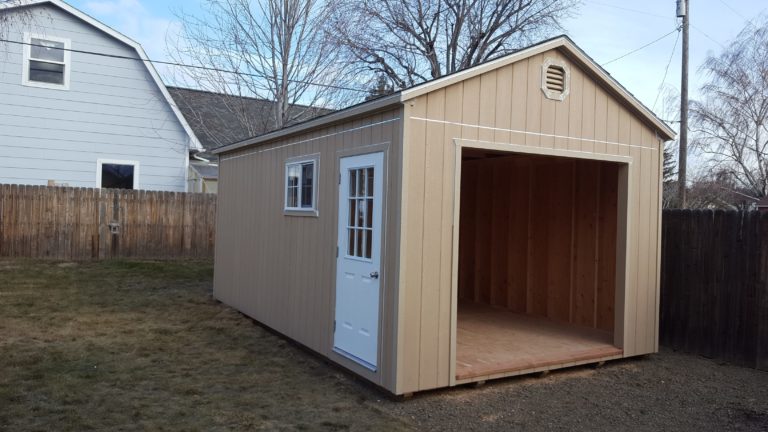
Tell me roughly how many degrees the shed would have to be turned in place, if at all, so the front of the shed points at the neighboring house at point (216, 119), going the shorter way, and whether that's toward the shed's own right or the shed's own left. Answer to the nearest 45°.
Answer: approximately 180°

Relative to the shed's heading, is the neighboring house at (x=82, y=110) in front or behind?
behind

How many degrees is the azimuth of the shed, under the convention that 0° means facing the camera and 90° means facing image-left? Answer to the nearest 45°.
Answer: approximately 315°

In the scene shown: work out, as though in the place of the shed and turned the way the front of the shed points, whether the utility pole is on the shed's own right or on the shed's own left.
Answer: on the shed's own left

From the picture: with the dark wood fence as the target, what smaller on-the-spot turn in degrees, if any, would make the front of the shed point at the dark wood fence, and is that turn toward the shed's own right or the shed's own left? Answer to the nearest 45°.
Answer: approximately 45° to the shed's own left

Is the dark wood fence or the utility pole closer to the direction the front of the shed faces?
the dark wood fence

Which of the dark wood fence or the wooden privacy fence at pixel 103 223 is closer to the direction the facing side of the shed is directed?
the dark wood fence

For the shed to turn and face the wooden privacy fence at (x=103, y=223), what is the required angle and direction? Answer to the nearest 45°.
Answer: approximately 180°
